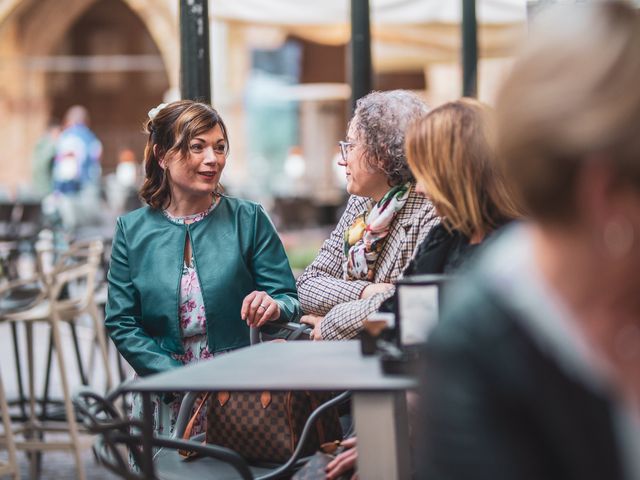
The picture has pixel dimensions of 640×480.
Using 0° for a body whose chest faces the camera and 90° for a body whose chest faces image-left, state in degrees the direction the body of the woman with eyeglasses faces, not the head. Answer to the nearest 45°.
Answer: approximately 45°

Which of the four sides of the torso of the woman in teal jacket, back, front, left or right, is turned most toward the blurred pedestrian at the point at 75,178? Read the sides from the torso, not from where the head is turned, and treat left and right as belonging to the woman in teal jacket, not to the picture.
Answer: back

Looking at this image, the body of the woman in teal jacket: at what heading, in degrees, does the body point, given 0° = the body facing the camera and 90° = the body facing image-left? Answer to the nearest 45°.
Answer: approximately 0°

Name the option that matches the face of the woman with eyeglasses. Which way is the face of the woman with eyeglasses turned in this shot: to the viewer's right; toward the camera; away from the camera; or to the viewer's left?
to the viewer's left

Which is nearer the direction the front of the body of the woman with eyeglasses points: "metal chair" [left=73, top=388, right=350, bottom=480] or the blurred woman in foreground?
the metal chair

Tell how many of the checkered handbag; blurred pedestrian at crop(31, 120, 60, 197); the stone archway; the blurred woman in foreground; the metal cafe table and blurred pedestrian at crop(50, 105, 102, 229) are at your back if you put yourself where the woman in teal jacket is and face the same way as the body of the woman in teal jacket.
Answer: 3

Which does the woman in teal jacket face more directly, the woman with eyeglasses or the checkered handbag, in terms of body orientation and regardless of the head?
the checkered handbag

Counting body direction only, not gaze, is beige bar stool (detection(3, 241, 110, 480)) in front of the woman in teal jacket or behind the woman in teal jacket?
behind

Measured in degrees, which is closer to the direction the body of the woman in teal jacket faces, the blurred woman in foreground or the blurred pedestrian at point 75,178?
the blurred woman in foreground
